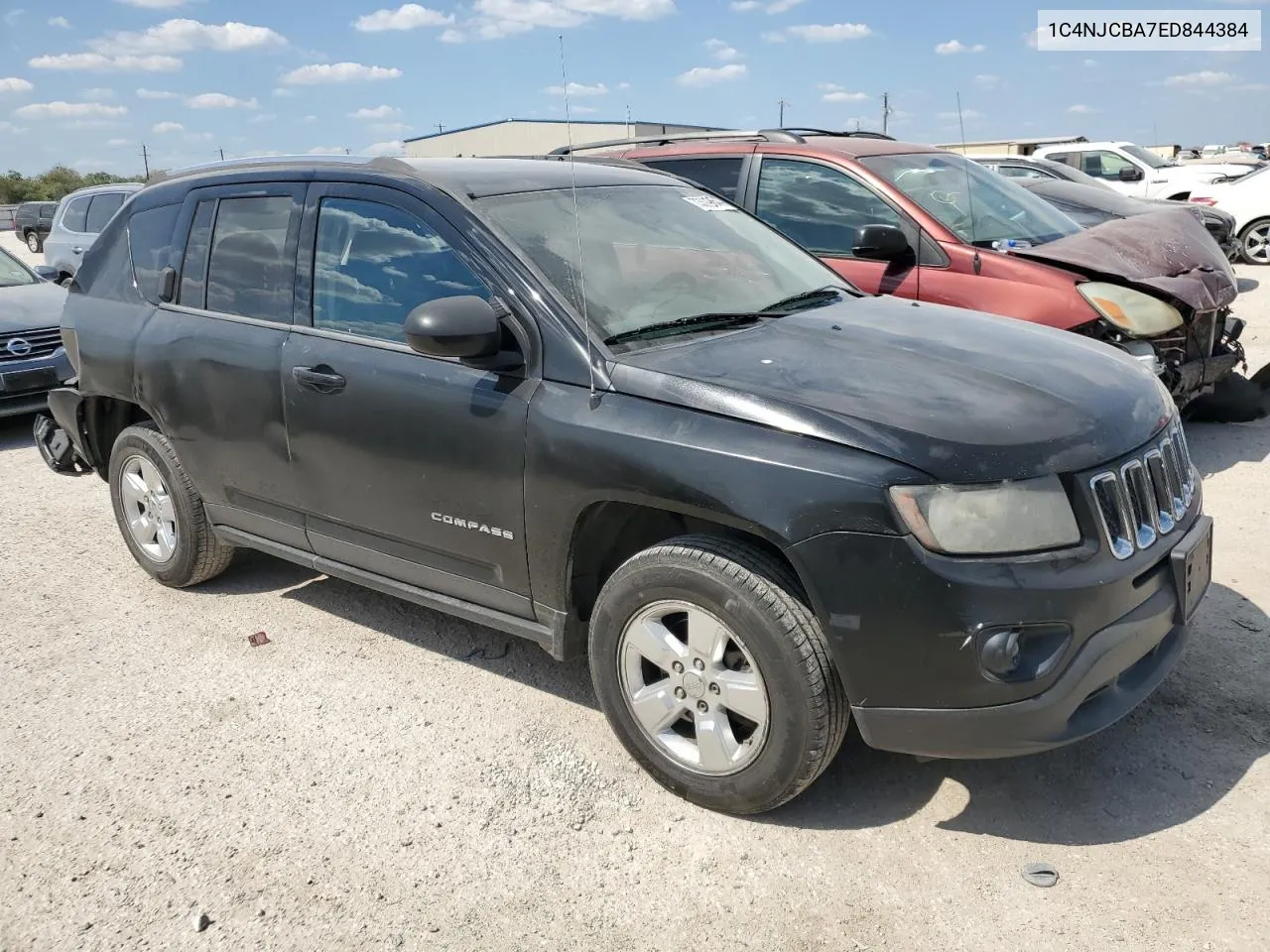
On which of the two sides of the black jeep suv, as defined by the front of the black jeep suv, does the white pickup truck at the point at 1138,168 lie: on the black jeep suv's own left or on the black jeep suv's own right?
on the black jeep suv's own left

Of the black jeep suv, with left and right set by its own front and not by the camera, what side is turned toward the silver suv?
back

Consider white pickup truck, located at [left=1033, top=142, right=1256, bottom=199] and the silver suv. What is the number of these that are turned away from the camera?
0

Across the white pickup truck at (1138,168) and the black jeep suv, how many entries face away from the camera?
0

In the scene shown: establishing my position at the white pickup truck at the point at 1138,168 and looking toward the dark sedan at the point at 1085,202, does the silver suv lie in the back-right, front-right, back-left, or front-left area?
front-right

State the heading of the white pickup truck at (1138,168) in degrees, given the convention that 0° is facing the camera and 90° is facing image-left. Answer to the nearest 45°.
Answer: approximately 315°

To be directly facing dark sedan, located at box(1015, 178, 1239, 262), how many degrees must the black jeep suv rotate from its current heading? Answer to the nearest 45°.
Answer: approximately 90° to its left

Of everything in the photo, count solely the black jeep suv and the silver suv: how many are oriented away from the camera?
0

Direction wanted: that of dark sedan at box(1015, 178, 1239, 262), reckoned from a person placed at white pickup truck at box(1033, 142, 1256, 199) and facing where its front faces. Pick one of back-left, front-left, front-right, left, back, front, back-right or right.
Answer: front-right

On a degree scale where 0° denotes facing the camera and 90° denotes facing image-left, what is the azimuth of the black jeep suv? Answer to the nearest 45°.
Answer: approximately 315°

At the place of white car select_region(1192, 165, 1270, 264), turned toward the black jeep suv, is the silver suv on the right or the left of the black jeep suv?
right
